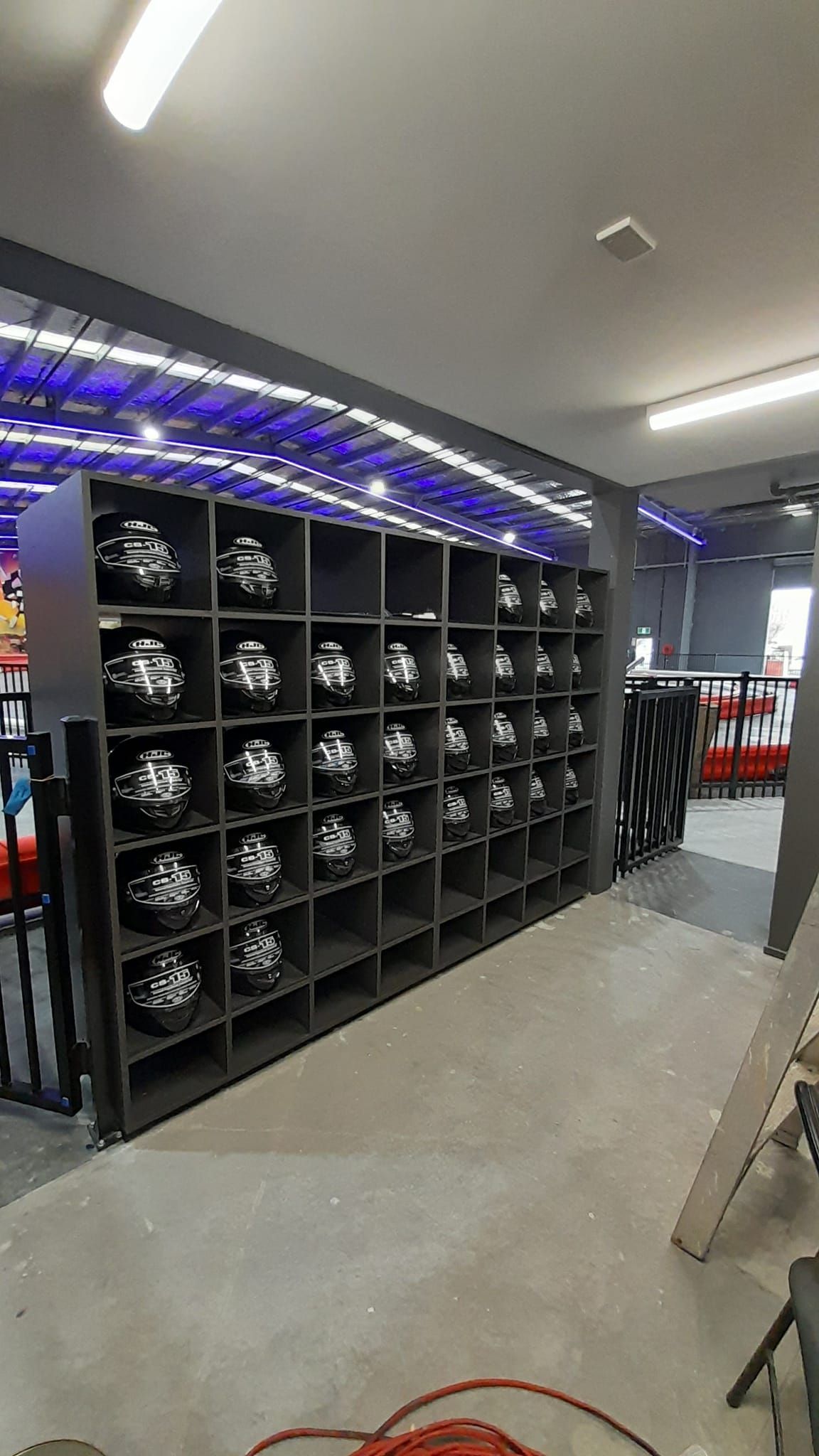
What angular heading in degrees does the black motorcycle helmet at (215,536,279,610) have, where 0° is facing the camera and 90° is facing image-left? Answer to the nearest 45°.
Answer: approximately 315°

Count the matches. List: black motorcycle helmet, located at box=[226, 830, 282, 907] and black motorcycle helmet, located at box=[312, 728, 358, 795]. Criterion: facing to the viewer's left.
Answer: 0

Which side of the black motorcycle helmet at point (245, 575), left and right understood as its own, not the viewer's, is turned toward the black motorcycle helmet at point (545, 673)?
left

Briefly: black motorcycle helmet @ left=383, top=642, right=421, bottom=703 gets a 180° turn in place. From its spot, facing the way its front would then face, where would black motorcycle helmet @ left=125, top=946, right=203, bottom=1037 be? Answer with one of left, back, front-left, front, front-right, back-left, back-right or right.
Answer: left

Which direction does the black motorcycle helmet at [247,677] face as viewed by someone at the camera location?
facing the viewer and to the right of the viewer

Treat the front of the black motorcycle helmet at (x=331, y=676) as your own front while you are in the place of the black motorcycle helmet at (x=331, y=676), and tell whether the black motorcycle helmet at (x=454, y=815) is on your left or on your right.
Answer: on your left

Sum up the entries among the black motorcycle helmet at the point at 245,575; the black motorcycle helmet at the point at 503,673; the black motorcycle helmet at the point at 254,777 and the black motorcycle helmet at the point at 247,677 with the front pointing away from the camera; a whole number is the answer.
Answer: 0

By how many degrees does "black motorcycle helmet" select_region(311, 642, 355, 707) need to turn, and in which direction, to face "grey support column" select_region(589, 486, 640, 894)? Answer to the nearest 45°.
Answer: approximately 90° to its left

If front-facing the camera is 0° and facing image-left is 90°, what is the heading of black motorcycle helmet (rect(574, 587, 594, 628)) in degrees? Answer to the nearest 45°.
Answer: approximately 315°

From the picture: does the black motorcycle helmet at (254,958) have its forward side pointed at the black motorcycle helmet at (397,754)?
no

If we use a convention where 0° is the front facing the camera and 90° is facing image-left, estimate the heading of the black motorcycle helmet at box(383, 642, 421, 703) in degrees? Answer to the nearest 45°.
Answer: approximately 315°
